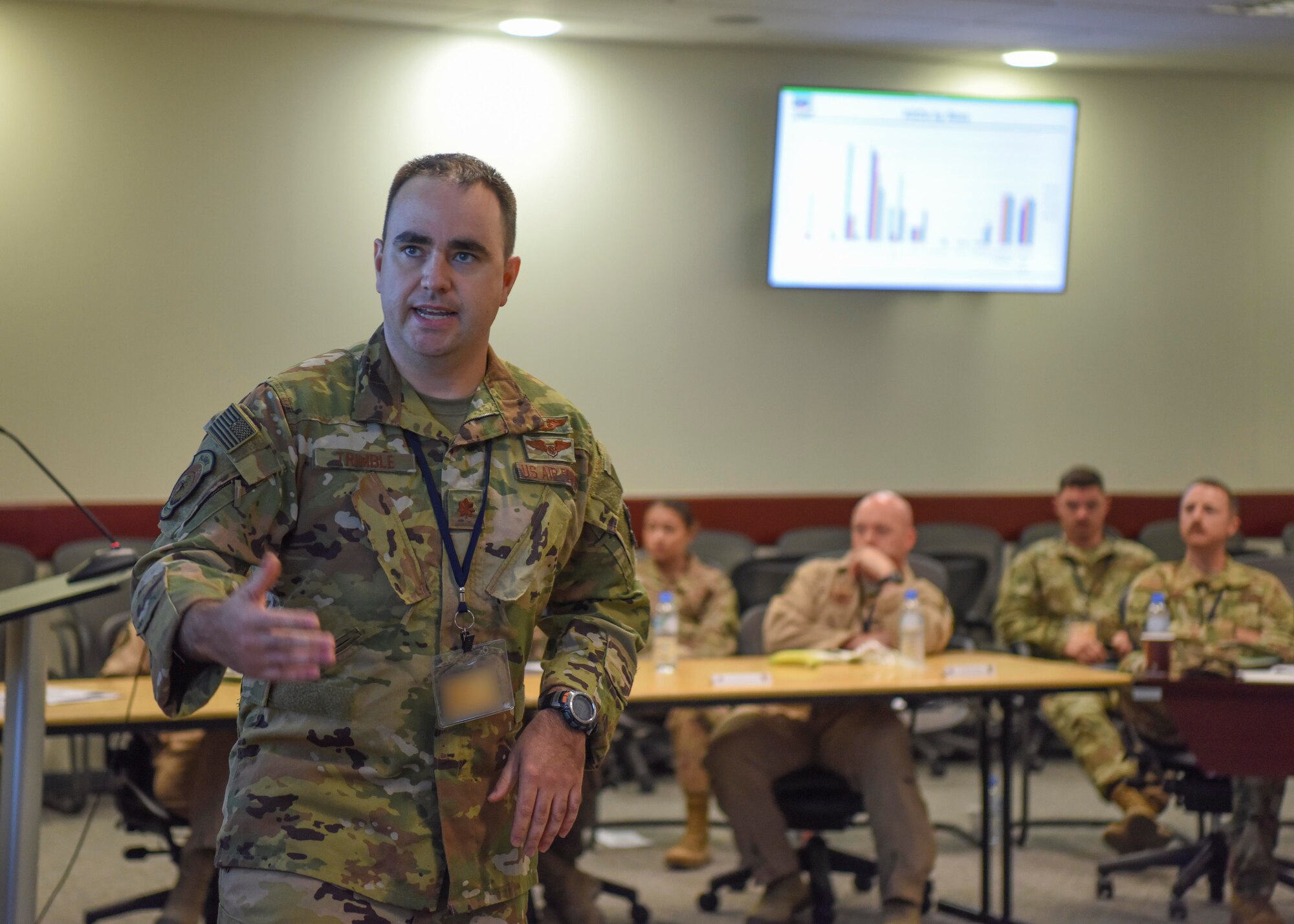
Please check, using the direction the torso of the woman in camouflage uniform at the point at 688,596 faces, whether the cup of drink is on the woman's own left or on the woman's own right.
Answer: on the woman's own left

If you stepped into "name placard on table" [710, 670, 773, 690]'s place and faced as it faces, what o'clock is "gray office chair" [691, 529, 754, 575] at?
The gray office chair is roughly at 6 o'clock from the name placard on table.

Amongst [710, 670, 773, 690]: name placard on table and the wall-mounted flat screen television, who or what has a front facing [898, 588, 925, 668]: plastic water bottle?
the wall-mounted flat screen television

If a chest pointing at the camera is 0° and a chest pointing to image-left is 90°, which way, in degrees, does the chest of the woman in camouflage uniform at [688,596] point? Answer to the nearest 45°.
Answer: approximately 45°

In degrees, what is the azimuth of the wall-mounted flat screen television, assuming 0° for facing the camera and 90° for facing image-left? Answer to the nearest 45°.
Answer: approximately 0°

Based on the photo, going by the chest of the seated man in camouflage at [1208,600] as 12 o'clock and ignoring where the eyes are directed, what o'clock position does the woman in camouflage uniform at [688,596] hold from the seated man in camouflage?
The woman in camouflage uniform is roughly at 3 o'clock from the seated man in camouflage.

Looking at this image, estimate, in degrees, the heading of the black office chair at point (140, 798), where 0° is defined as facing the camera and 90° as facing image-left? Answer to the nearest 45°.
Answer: approximately 315°

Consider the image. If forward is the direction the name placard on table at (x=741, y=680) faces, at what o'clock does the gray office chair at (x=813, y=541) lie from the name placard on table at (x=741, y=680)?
The gray office chair is roughly at 6 o'clock from the name placard on table.
